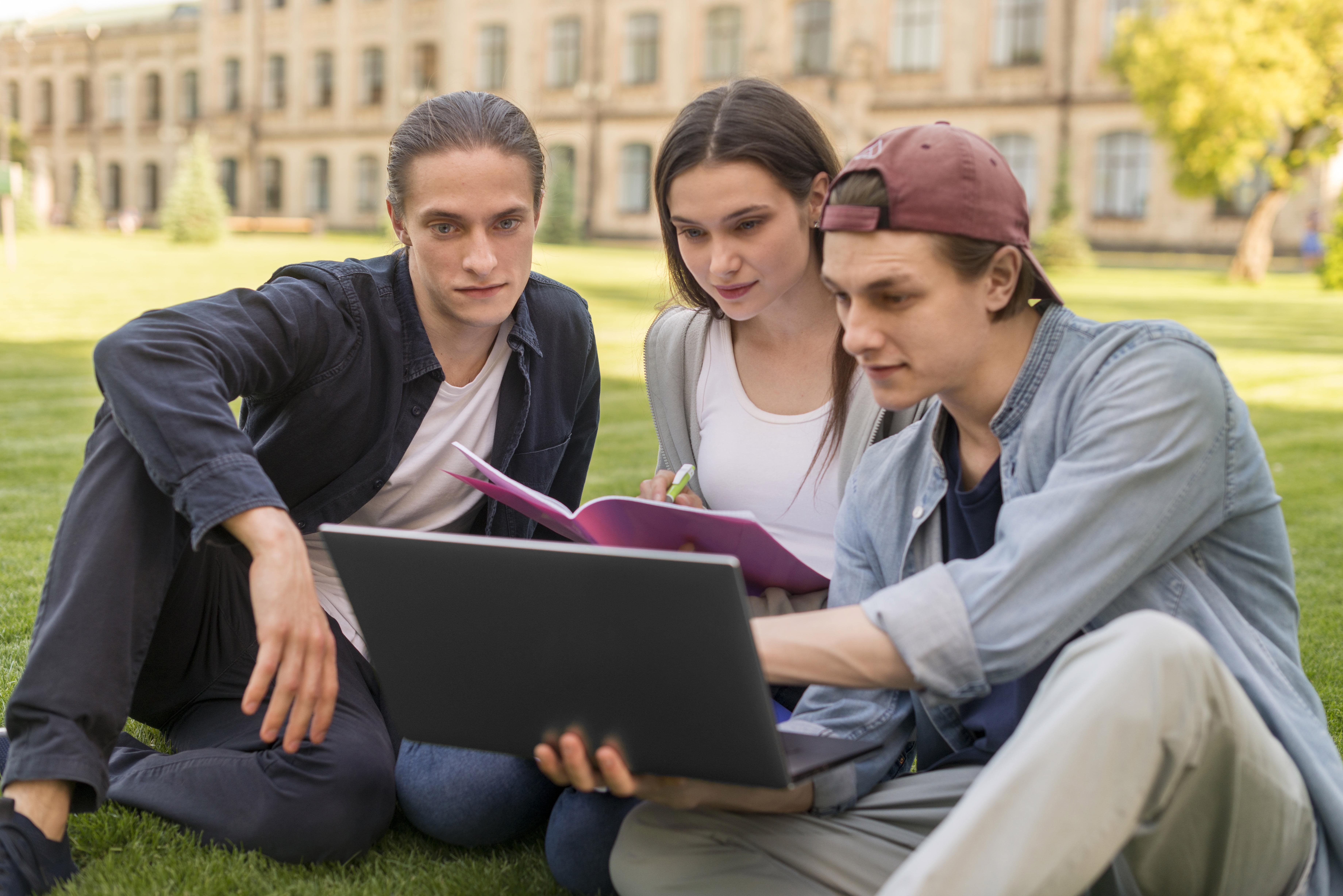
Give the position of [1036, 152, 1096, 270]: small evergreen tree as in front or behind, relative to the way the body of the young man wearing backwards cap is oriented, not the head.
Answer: behind

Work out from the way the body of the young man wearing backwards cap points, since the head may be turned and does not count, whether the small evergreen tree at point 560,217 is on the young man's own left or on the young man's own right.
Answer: on the young man's own right

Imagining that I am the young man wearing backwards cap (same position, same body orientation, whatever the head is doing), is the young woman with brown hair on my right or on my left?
on my right

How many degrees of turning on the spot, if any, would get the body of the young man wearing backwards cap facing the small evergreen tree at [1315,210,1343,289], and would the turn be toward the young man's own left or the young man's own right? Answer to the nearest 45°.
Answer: approximately 135° to the young man's own right

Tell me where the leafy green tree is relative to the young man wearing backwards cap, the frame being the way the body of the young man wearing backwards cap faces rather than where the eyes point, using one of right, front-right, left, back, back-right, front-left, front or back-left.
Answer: back-right

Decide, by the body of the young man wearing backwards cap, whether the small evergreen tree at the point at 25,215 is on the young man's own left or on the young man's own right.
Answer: on the young man's own right

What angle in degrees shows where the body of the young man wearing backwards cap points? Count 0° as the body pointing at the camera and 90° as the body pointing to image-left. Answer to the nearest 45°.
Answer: approximately 45°
